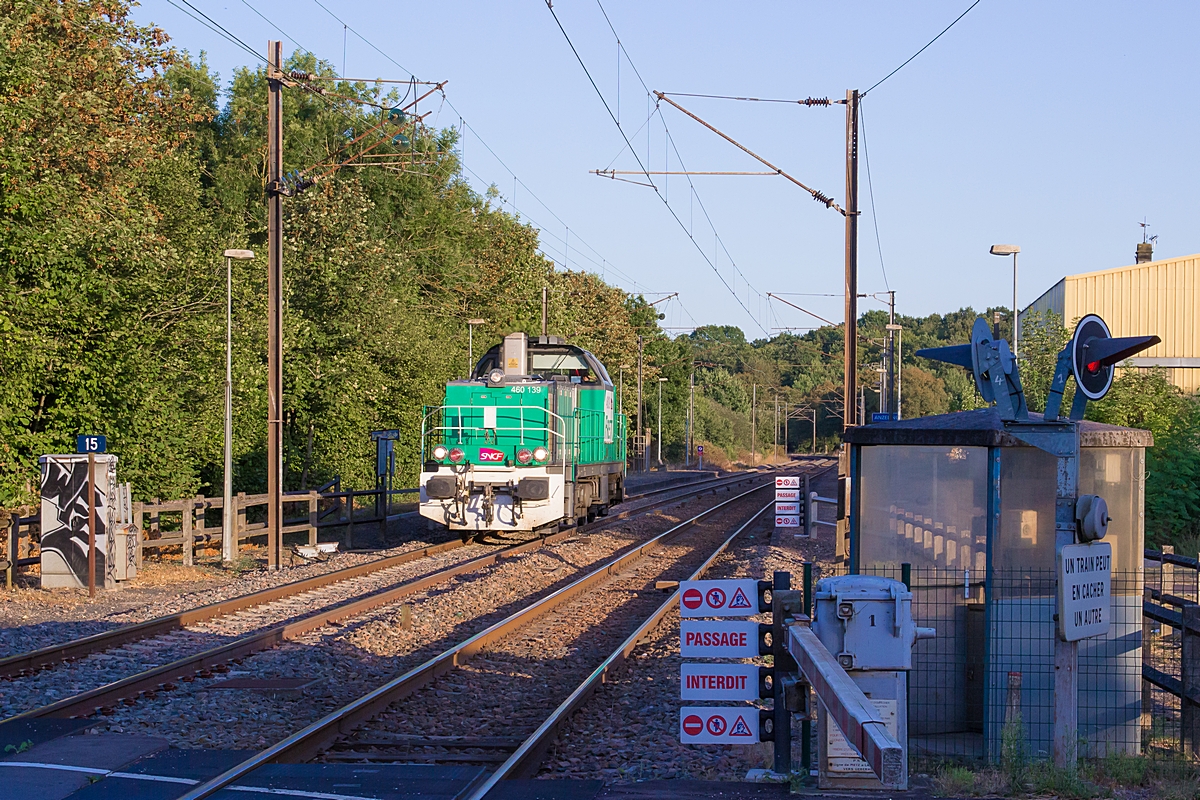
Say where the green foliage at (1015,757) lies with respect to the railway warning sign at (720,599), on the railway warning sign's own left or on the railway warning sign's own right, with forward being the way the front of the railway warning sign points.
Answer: on the railway warning sign's own left

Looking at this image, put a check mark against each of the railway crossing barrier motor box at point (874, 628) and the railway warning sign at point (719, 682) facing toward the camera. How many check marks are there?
2

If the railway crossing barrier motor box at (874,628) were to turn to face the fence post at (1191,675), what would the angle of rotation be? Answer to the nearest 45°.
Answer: approximately 135° to its left

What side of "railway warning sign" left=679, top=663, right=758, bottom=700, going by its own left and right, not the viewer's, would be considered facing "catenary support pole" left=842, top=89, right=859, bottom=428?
back

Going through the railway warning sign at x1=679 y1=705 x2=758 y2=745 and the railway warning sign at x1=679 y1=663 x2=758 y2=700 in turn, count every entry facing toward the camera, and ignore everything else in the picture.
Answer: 2
